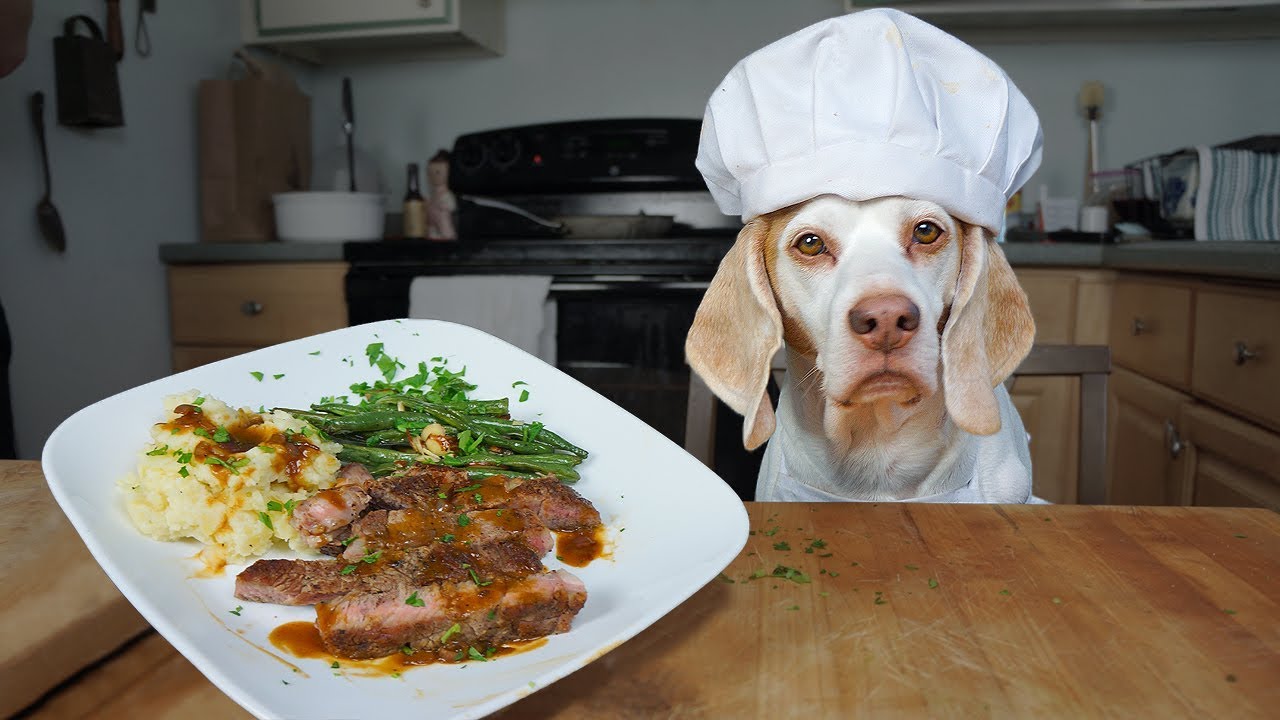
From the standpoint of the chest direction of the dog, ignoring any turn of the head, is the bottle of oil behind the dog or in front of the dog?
behind

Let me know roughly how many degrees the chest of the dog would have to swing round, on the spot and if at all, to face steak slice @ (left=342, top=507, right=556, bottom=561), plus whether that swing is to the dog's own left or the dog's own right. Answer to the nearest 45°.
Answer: approximately 45° to the dog's own right

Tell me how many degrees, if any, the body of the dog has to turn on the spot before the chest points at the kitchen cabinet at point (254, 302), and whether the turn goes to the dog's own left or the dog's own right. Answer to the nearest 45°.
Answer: approximately 135° to the dog's own right

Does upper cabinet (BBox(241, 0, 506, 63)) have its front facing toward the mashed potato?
yes

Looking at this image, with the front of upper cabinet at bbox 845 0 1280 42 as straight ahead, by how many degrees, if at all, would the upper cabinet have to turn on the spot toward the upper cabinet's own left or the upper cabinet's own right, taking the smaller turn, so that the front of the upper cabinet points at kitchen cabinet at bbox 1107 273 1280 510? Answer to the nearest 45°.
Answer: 0° — it already faces it

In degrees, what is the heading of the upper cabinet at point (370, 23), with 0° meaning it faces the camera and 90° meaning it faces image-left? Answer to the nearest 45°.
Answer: approximately 0°

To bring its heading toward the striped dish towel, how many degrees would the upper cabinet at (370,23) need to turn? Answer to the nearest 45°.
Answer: approximately 45° to its left

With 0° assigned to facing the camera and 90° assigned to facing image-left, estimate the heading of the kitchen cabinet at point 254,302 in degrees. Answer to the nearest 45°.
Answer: approximately 0°

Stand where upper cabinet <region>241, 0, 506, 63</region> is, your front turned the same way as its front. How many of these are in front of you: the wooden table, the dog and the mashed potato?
3
